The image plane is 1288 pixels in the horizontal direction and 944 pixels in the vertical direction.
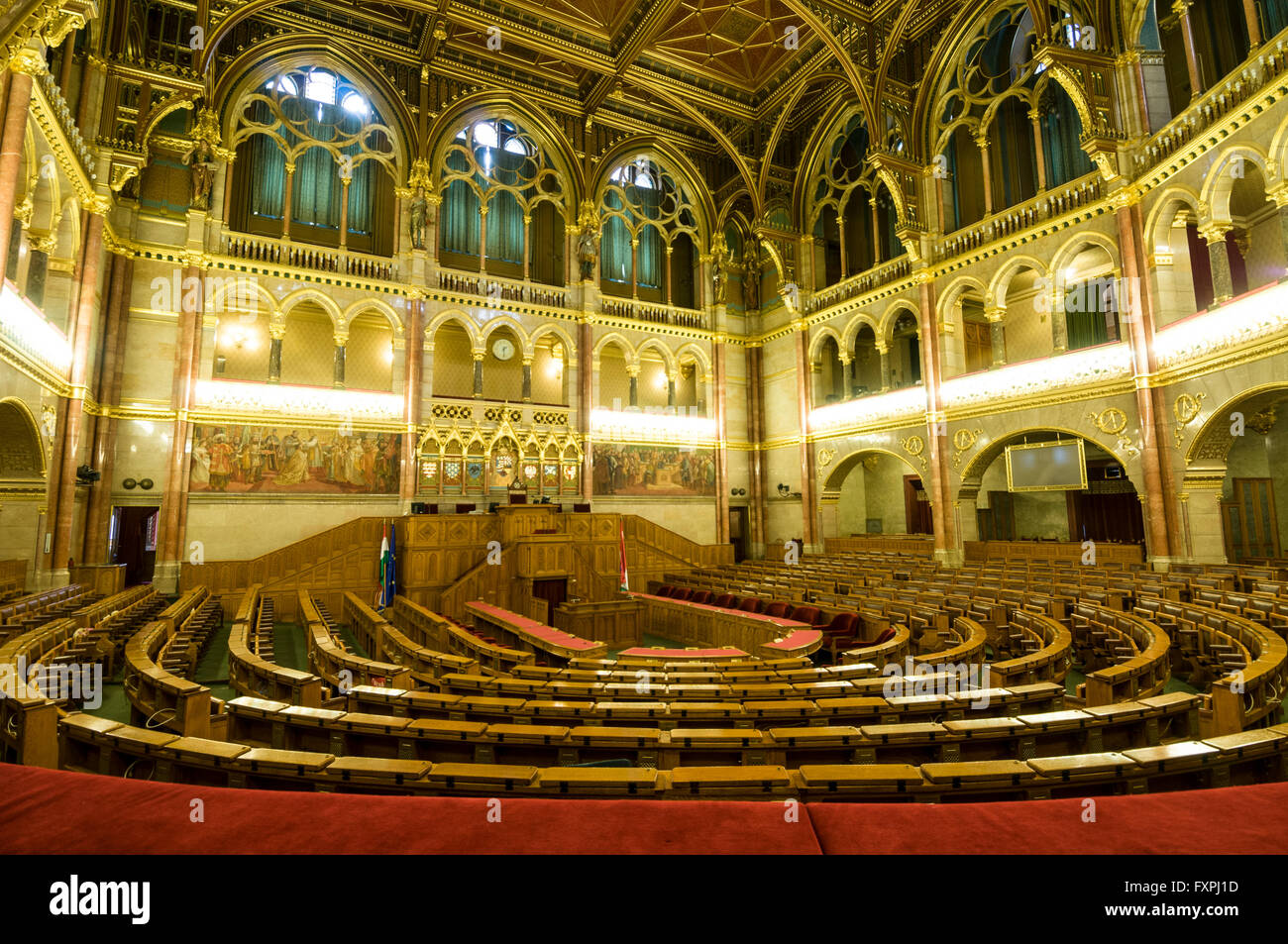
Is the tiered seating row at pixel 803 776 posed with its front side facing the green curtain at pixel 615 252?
yes

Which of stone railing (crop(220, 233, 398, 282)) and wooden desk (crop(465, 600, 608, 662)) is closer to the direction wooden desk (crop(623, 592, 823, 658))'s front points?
the wooden desk

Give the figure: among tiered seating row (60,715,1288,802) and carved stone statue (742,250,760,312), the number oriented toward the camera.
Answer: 1

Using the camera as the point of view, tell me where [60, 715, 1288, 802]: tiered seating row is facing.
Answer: facing away from the viewer

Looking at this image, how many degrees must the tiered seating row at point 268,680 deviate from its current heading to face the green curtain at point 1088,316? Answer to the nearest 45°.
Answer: approximately 45° to its right

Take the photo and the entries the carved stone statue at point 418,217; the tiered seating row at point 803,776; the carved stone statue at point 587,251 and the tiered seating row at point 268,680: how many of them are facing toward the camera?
2

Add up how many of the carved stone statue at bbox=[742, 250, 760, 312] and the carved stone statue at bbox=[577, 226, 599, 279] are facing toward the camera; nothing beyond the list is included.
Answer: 2

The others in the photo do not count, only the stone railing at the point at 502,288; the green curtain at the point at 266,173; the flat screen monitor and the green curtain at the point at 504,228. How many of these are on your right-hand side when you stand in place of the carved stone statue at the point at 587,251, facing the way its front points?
3

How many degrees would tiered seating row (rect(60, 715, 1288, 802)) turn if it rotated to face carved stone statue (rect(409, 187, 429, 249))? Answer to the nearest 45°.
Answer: approximately 45° to its left
